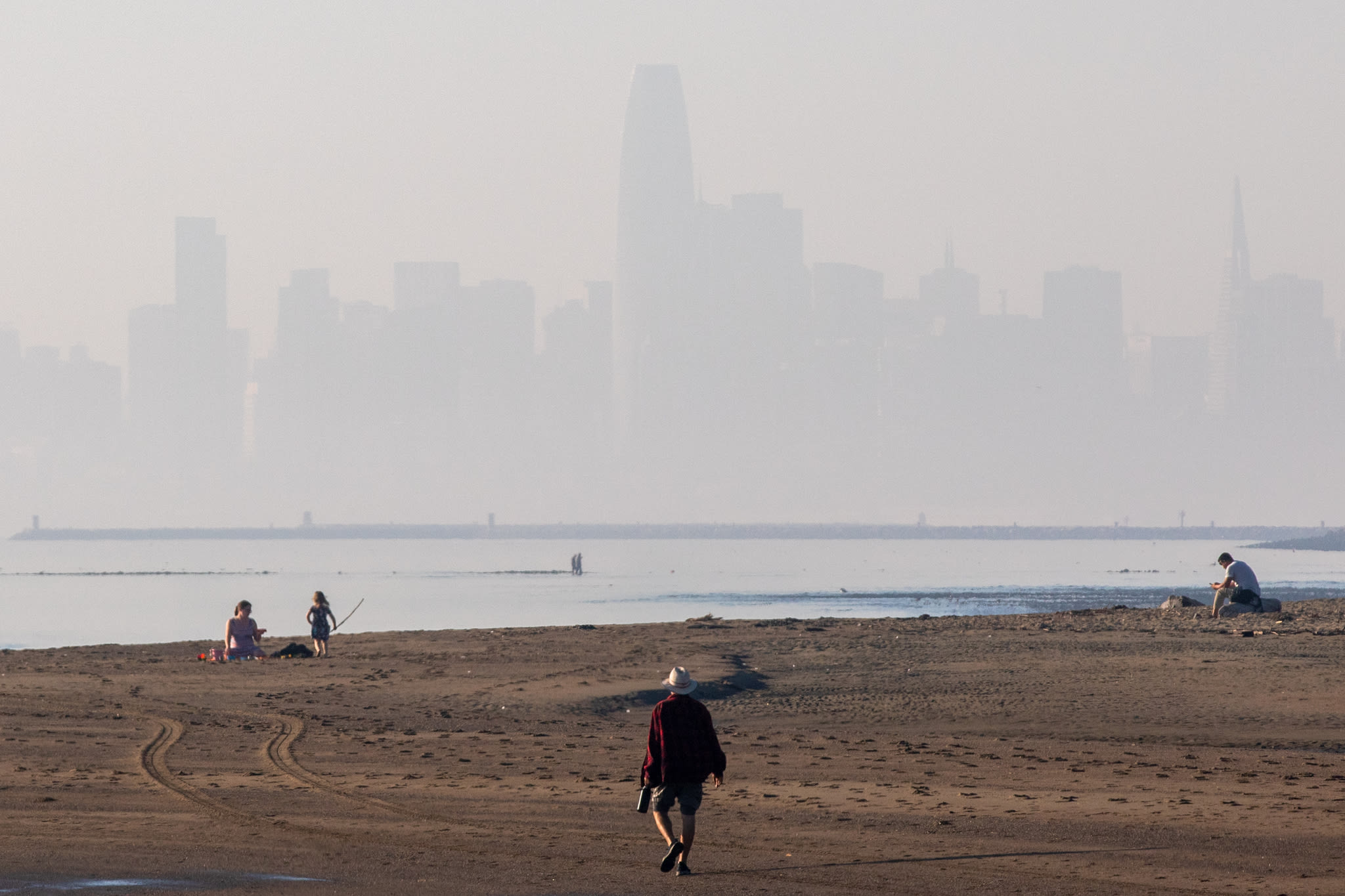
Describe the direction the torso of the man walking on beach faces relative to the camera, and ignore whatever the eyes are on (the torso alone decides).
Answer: away from the camera

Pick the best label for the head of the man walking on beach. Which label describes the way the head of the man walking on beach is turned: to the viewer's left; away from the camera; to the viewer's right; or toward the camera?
away from the camera

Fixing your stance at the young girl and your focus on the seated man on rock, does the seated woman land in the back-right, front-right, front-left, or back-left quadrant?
back-right

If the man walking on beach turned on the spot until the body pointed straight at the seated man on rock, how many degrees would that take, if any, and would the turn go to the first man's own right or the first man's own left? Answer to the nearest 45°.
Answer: approximately 45° to the first man's own right

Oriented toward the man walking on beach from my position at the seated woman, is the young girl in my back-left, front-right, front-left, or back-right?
back-left

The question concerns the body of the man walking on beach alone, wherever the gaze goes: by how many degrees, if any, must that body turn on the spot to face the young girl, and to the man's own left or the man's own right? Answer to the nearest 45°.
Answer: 0° — they already face them
